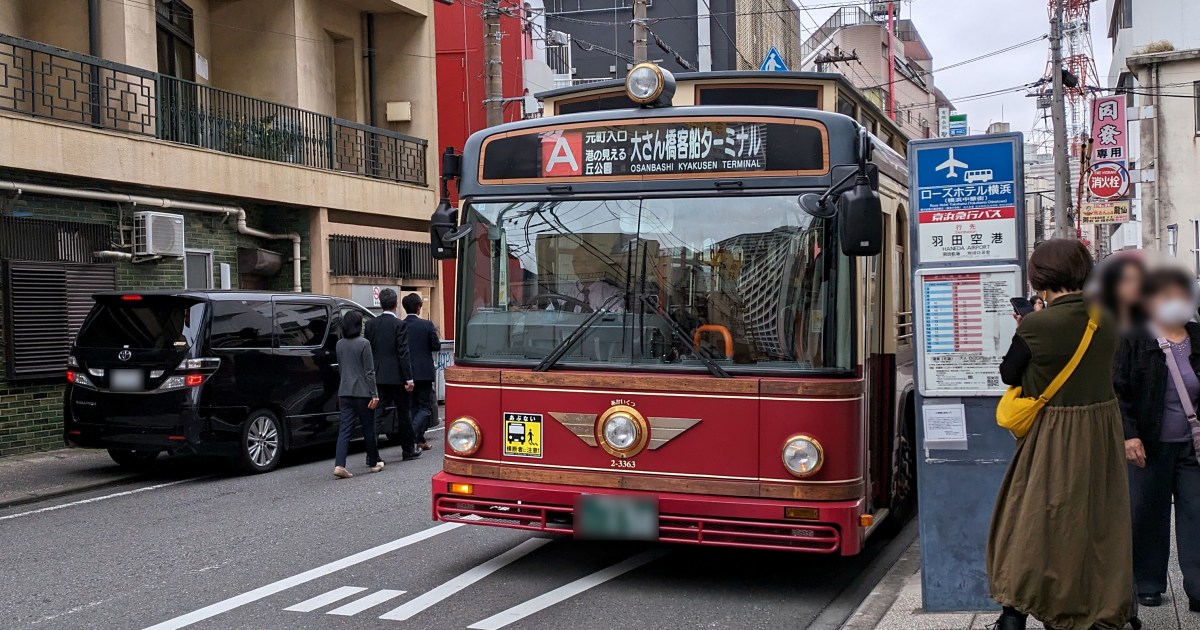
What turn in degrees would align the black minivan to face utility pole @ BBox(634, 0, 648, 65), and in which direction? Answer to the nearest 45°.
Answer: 0° — it already faces it

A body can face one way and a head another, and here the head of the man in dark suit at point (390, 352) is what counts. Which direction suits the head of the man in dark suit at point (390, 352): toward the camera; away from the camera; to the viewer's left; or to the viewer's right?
away from the camera

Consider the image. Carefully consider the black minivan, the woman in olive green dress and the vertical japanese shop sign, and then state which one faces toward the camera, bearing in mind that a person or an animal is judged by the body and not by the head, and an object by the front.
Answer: the vertical japanese shop sign

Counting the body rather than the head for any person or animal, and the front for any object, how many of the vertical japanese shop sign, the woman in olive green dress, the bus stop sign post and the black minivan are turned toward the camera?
2

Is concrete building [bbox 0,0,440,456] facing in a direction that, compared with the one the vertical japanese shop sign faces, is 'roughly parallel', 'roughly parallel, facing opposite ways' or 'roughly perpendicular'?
roughly perpendicular

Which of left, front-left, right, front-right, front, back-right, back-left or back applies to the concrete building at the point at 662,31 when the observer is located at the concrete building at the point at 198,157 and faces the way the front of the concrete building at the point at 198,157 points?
left

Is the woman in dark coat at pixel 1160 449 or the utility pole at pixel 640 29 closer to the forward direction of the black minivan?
the utility pole

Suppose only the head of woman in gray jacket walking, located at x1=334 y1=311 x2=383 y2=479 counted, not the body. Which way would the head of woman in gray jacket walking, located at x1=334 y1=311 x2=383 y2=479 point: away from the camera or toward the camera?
away from the camera

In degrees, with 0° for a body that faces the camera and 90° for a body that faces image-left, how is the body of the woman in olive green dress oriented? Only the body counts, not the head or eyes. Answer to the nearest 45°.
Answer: approximately 135°

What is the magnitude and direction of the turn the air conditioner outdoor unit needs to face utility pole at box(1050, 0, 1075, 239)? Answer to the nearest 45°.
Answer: approximately 45° to its left
